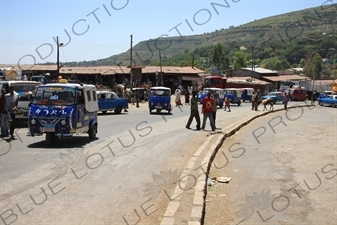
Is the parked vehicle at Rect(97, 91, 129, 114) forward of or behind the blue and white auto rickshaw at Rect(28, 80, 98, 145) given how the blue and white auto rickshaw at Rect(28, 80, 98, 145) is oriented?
behind

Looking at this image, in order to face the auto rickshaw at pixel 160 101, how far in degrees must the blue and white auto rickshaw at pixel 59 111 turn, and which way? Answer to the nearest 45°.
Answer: approximately 180°

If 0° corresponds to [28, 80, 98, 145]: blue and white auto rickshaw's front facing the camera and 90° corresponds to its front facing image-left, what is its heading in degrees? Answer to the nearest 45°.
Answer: approximately 45°

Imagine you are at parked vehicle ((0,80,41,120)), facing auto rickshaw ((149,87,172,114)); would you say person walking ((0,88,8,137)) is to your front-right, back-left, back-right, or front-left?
back-right

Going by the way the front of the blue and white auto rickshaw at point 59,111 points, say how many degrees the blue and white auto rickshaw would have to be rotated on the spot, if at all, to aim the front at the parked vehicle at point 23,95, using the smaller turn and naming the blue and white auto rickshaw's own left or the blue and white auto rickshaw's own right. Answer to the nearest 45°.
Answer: approximately 135° to the blue and white auto rickshaw's own right

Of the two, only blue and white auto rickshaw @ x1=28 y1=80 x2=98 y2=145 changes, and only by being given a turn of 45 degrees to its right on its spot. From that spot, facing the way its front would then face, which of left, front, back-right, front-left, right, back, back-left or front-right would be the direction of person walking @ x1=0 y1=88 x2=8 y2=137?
front-right
